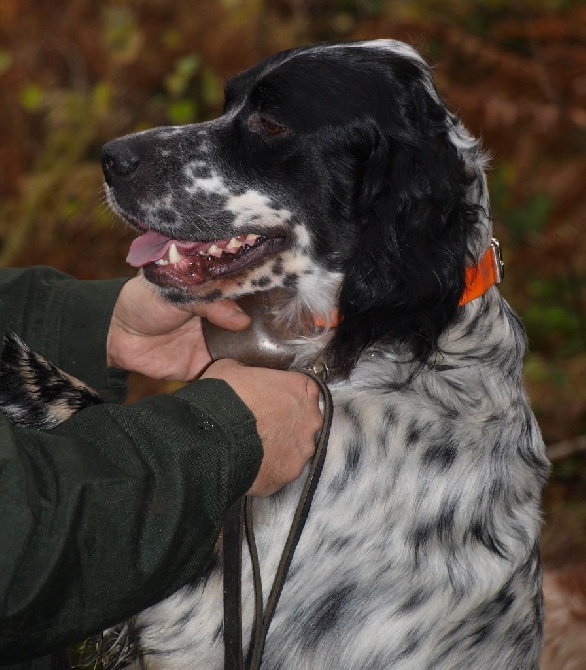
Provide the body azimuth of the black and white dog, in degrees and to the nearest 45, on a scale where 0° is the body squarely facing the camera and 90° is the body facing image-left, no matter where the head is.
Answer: approximately 90°
